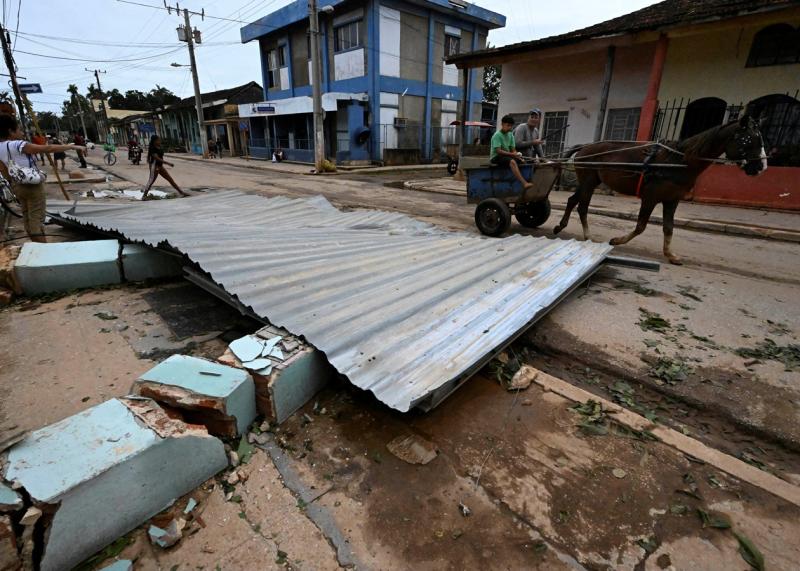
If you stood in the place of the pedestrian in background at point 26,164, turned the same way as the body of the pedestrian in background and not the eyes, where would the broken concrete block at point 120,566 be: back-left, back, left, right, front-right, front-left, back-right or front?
right

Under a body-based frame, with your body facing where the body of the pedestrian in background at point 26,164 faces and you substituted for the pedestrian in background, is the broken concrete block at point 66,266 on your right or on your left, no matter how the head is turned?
on your right

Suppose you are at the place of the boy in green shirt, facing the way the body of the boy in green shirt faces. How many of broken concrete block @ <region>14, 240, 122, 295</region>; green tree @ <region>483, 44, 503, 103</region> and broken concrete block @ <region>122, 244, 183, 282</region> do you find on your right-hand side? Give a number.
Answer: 2

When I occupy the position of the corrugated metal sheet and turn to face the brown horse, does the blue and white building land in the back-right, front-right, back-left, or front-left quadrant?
front-left

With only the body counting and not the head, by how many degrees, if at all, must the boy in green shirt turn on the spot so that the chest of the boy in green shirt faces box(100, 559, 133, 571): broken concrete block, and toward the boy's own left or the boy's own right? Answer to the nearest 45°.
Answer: approximately 45° to the boy's own right

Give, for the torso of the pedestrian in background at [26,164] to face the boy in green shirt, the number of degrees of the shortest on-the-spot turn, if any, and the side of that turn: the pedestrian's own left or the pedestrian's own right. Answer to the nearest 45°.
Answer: approximately 45° to the pedestrian's own right

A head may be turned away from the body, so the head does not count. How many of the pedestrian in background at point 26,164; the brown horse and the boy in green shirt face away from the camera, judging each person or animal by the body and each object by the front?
0

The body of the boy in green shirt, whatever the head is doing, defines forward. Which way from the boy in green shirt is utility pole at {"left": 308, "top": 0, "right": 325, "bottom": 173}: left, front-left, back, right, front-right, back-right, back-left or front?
back

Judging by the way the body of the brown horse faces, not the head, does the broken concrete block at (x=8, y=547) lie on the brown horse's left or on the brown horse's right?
on the brown horse's right

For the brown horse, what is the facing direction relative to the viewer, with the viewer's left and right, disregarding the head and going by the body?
facing the viewer and to the right of the viewer

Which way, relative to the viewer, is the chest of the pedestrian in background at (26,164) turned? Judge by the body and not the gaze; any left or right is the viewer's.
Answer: facing to the right of the viewer

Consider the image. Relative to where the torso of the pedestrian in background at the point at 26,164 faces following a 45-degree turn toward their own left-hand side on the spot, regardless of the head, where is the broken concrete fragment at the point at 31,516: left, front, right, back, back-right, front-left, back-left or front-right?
back-right

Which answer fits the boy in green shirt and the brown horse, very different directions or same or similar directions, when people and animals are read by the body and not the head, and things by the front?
same or similar directions
